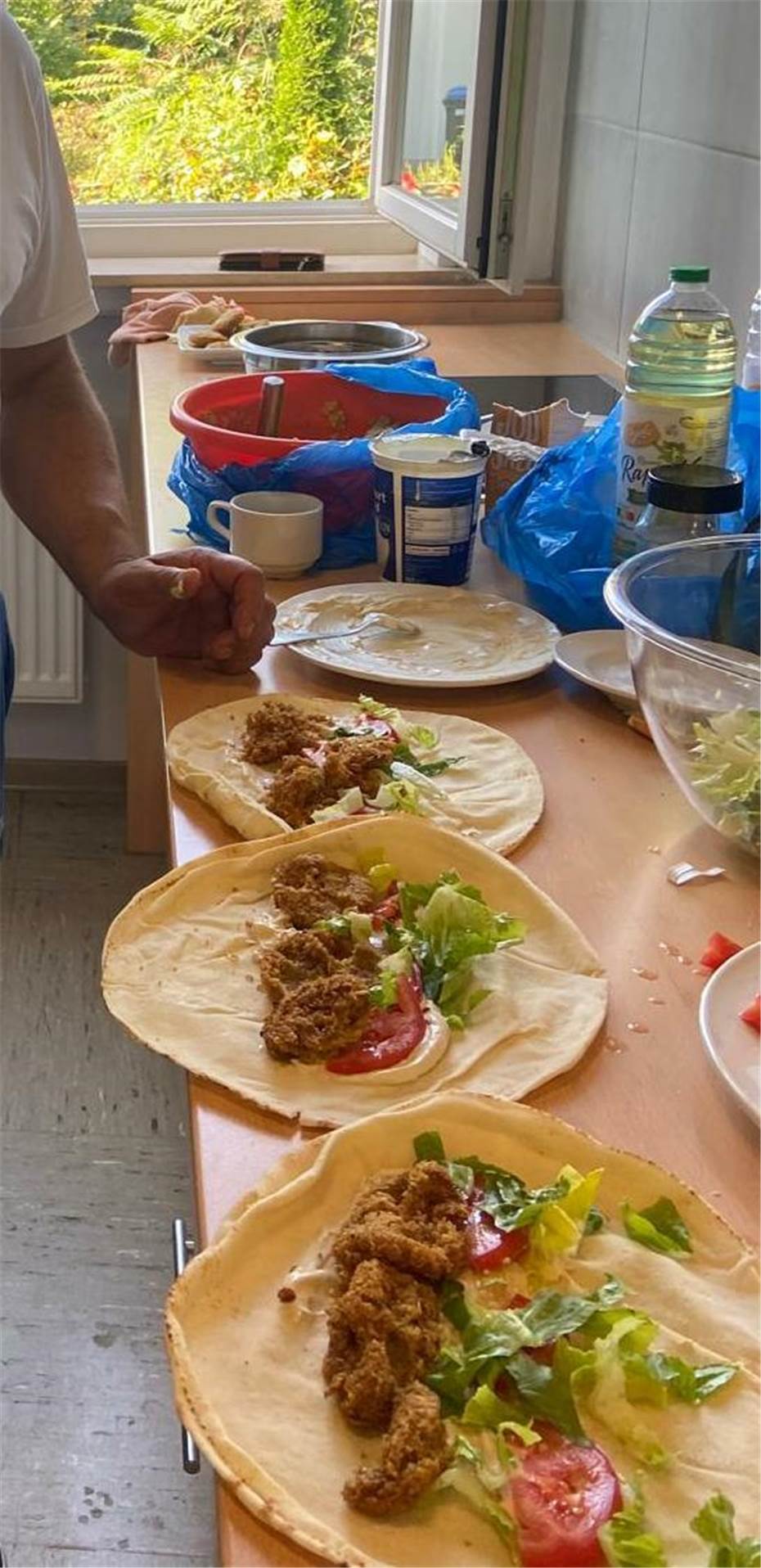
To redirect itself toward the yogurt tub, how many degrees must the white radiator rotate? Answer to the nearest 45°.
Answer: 0° — it already faces it

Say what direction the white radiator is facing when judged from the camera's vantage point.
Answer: facing the viewer

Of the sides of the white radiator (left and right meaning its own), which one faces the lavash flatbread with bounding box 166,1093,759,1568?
front

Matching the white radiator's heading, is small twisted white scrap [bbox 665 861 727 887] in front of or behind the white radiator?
in front

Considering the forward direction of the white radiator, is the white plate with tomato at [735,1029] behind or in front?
in front

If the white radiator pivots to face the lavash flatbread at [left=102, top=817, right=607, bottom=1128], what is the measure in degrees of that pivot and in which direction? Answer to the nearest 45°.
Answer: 0° — it already faces it

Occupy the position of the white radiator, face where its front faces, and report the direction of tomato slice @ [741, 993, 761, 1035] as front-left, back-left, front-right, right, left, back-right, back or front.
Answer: front

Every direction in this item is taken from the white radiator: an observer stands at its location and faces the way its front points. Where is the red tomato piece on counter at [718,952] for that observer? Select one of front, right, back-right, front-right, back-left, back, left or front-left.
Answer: front

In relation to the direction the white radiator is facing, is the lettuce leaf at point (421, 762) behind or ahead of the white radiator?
ahead
